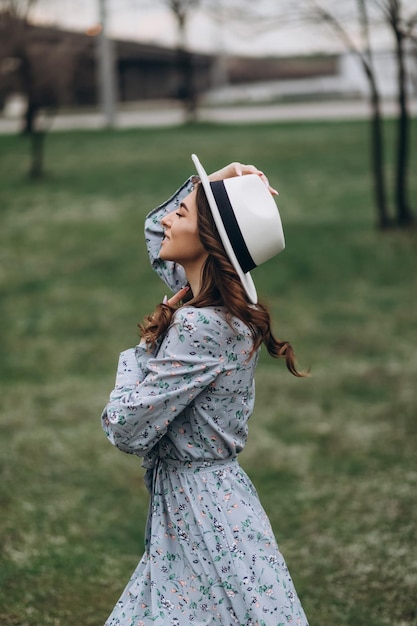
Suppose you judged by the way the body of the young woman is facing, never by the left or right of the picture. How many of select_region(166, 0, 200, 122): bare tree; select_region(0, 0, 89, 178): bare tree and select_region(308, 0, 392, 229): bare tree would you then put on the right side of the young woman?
3

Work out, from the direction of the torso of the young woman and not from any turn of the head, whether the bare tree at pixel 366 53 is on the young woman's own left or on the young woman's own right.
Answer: on the young woman's own right

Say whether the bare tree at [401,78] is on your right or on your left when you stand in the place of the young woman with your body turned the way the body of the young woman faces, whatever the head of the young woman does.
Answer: on your right

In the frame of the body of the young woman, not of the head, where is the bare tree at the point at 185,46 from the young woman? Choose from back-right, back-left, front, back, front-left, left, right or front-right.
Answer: right

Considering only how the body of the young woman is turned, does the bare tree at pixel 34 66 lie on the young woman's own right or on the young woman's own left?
on the young woman's own right

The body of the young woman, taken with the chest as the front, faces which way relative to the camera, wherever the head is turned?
to the viewer's left

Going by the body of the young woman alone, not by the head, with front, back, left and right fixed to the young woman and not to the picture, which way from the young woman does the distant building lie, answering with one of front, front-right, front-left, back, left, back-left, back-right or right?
right
